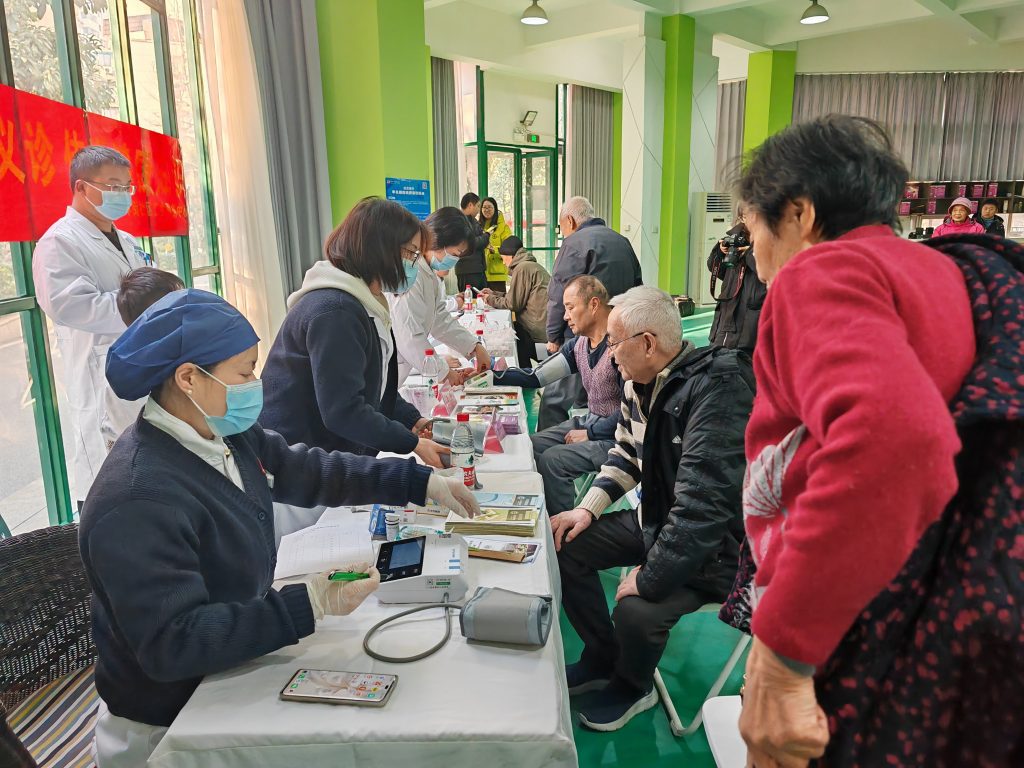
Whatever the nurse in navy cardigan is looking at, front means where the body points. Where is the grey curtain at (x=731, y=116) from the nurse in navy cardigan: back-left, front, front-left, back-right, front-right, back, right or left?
front-left

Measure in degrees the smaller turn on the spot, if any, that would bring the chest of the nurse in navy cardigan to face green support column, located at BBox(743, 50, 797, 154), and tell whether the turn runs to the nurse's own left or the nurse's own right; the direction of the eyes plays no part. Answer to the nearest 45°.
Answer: approximately 45° to the nurse's own left

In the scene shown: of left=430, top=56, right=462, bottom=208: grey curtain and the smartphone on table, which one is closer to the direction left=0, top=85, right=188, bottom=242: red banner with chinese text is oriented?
the smartphone on table

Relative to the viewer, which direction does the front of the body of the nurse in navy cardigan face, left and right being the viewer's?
facing to the right of the viewer

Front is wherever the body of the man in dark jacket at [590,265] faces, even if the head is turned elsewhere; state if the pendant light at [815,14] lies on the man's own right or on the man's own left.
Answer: on the man's own right

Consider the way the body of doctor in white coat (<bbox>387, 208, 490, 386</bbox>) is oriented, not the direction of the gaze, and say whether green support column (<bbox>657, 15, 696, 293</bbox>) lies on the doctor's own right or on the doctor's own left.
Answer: on the doctor's own left

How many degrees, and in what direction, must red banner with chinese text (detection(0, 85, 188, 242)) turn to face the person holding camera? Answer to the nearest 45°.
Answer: approximately 45° to its left

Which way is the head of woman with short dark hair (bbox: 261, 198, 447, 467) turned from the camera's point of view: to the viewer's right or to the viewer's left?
to the viewer's right

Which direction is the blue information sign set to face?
toward the camera

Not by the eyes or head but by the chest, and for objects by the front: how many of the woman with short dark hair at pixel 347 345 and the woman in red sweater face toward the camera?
0

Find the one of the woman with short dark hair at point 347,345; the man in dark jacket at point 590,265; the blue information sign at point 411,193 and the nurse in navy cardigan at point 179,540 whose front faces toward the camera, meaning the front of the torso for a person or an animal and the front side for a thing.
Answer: the blue information sign

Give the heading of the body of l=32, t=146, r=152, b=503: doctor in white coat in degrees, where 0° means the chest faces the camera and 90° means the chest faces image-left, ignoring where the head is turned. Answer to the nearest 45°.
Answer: approximately 315°
